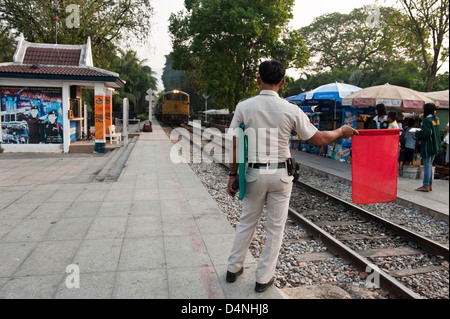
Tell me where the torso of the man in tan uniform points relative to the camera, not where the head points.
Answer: away from the camera

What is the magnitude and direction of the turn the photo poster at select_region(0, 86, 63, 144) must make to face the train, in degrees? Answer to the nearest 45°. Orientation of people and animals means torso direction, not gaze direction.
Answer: approximately 135° to its left

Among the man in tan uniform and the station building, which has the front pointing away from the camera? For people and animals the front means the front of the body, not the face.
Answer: the man in tan uniform

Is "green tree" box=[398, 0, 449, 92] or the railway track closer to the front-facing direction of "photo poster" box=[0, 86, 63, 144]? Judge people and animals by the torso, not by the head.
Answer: the railway track

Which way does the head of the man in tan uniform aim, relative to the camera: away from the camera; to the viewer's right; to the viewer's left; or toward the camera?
away from the camera

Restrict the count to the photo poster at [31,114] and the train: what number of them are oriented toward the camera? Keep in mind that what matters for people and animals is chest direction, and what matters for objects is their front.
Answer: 2

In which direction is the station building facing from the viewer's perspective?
to the viewer's right

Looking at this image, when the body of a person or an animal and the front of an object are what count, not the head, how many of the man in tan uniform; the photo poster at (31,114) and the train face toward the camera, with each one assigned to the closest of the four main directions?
2

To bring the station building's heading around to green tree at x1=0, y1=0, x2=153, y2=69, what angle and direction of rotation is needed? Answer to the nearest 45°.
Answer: approximately 90° to its left

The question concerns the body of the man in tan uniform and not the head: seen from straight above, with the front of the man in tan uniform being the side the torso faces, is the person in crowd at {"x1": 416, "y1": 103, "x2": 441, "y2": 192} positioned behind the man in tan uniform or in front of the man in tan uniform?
in front

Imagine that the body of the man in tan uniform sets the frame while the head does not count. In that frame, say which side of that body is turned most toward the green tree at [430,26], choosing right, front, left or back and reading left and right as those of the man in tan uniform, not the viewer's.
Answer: front

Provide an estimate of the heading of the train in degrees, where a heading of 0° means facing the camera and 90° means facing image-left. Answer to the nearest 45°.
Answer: approximately 0°

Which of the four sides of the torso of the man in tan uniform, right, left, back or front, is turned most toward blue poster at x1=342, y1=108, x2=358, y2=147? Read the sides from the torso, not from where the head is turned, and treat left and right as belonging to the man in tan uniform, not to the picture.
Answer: front
